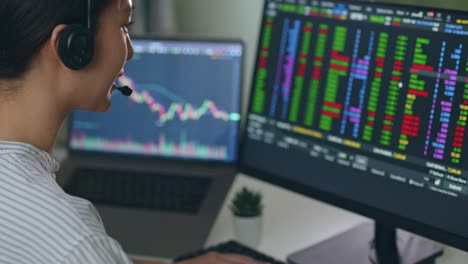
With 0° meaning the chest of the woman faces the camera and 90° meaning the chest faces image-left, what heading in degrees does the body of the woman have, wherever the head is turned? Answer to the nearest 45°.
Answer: approximately 225°

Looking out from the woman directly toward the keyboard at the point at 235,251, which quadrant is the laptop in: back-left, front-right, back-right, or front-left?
front-left

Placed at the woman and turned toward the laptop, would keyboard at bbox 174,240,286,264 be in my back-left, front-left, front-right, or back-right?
front-right

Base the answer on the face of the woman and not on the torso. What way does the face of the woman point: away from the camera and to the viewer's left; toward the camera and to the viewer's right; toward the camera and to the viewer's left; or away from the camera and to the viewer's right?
away from the camera and to the viewer's right

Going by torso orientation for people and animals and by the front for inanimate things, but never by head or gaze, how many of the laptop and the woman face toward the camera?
1

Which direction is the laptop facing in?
toward the camera

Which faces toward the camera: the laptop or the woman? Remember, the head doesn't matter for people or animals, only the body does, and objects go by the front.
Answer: the laptop

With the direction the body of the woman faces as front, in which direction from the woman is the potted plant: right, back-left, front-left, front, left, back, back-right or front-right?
front

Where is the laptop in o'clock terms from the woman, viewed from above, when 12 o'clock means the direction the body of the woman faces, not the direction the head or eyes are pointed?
The laptop is roughly at 11 o'clock from the woman.

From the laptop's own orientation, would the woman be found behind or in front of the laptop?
in front
